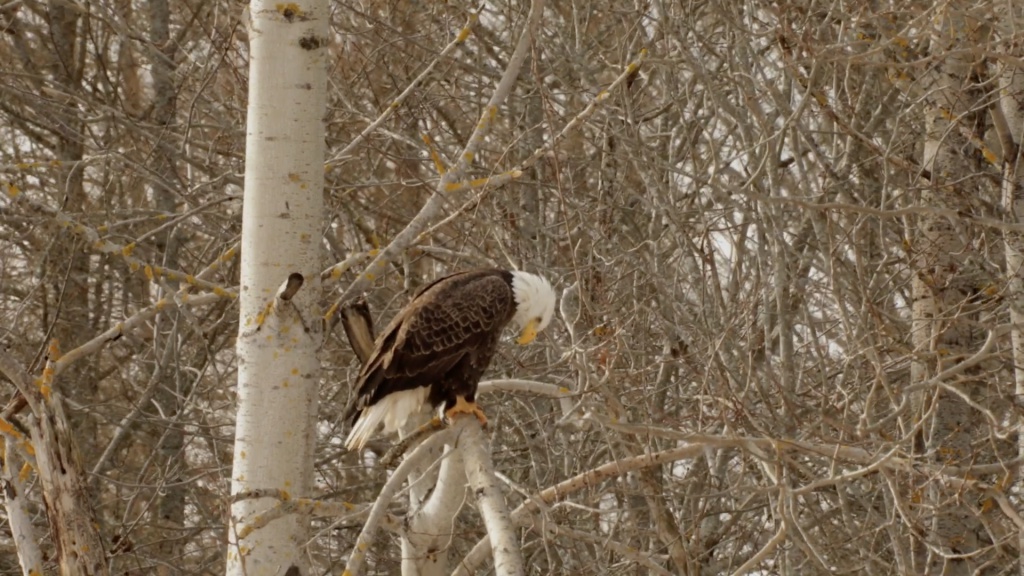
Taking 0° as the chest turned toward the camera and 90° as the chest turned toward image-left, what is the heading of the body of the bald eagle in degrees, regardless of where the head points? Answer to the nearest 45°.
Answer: approximately 270°
